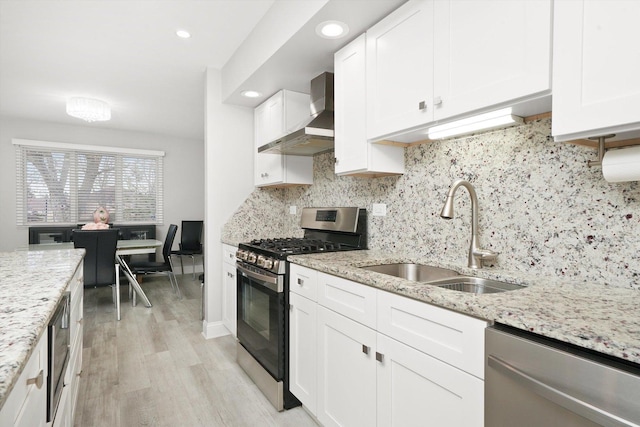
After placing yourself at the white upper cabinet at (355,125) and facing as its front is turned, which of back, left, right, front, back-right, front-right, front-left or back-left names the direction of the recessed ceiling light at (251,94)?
right

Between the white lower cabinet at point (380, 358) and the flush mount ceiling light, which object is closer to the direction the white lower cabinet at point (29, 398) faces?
the white lower cabinet

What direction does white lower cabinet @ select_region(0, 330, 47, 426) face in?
to the viewer's right

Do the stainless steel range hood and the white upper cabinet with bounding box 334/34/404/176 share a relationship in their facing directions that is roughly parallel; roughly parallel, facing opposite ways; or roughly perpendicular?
roughly parallel

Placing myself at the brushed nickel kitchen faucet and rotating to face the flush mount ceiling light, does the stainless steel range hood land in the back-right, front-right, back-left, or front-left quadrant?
front-right

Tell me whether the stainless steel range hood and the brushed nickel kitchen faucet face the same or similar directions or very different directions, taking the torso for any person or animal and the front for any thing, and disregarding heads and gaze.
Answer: same or similar directions

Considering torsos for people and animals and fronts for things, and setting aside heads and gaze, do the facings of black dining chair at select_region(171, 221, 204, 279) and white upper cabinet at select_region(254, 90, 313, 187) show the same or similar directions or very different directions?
same or similar directions

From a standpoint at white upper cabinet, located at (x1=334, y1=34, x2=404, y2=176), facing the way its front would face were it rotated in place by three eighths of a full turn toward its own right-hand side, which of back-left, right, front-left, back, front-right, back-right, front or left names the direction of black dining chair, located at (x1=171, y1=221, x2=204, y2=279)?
front-left

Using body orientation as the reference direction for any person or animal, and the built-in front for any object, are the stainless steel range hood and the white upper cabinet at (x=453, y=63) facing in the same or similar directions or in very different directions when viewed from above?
same or similar directions

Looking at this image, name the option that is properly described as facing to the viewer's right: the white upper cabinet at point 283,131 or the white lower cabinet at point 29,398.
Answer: the white lower cabinet

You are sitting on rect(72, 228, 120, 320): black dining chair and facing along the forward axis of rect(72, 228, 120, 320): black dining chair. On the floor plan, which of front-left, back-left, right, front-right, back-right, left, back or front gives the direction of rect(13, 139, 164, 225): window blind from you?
front

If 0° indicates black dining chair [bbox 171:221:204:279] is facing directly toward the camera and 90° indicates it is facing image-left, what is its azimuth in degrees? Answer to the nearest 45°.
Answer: approximately 45°

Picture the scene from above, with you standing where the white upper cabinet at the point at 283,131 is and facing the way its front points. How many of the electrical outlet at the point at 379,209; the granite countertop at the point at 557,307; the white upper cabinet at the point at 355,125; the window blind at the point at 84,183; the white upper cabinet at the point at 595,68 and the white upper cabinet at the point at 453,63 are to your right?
1

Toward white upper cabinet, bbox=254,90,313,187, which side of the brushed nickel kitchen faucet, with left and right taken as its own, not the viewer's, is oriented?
right

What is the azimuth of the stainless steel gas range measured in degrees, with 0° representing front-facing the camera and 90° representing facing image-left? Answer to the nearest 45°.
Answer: approximately 45°

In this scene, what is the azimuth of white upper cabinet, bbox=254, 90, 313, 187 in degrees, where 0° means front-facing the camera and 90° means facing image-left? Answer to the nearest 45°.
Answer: approximately 45°

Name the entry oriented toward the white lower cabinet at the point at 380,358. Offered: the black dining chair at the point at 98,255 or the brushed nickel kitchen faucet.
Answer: the brushed nickel kitchen faucet
